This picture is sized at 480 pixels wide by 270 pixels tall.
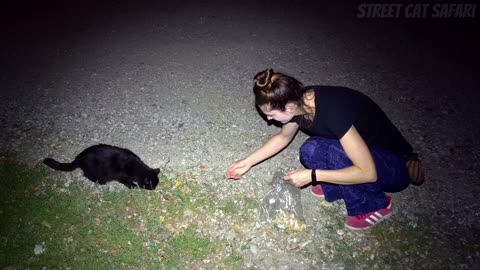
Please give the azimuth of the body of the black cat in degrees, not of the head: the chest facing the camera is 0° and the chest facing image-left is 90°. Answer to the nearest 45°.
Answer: approximately 270°

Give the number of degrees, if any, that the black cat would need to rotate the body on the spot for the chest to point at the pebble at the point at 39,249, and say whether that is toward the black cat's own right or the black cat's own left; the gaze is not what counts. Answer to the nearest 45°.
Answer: approximately 135° to the black cat's own right
